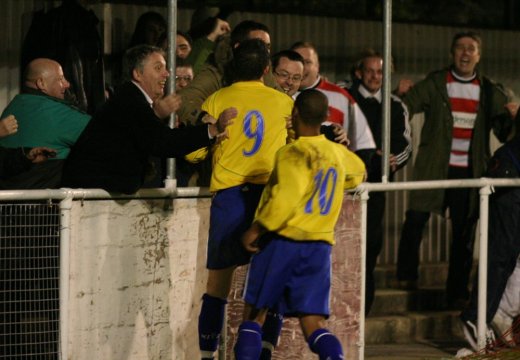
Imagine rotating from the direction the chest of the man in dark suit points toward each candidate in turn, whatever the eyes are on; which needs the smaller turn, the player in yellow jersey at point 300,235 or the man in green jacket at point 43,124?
the player in yellow jersey

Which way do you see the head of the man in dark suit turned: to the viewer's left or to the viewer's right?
to the viewer's right

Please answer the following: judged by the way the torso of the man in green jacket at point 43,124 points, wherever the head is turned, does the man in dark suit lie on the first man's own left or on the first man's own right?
on the first man's own right

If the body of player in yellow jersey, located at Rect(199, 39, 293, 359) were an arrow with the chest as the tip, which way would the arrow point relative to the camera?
away from the camera

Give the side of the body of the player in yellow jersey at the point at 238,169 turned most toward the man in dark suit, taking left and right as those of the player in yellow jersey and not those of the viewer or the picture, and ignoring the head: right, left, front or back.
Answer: left

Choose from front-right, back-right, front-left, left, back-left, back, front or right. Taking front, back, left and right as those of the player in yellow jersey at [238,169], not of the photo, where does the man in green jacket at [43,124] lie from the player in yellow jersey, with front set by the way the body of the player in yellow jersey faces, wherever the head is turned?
left

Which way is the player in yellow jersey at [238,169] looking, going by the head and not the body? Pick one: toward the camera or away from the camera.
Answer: away from the camera

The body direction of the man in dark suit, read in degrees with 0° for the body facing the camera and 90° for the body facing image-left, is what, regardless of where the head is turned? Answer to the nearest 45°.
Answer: approximately 270°
